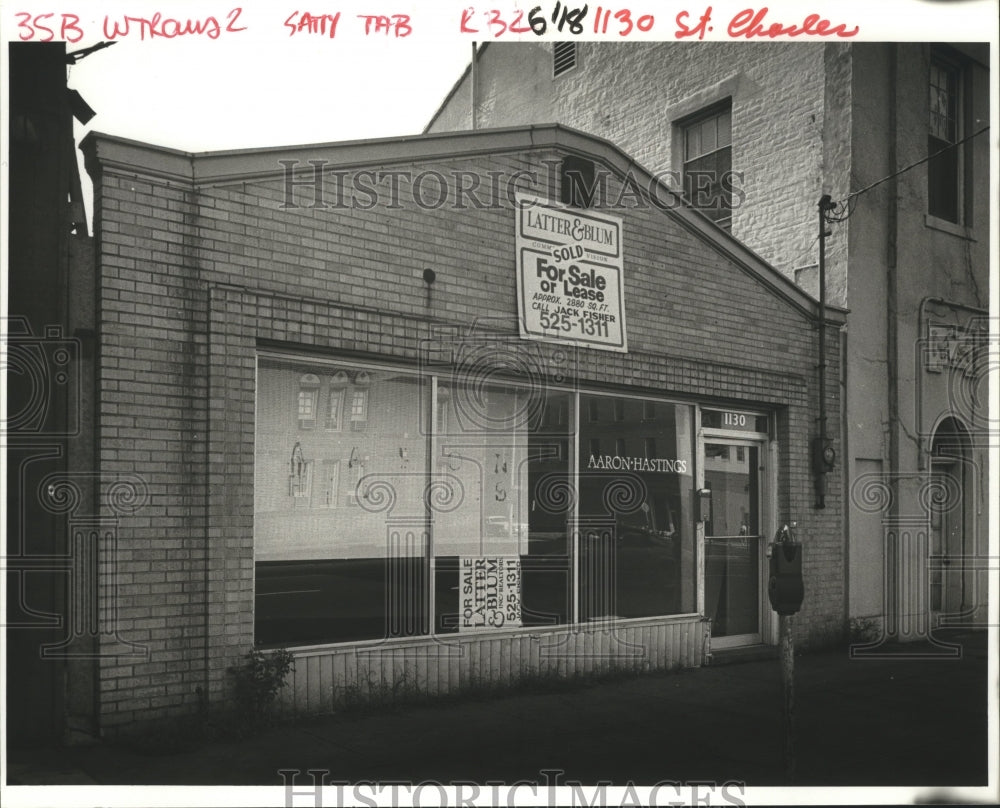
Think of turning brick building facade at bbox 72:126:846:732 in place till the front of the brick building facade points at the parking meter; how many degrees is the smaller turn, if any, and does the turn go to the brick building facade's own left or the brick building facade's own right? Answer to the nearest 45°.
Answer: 0° — it already faces it

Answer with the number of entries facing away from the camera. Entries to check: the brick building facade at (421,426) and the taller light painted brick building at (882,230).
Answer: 0

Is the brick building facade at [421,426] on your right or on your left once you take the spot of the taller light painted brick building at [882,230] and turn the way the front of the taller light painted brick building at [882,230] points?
on your right

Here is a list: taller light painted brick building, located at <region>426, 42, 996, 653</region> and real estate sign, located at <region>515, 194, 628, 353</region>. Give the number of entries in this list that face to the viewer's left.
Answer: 0

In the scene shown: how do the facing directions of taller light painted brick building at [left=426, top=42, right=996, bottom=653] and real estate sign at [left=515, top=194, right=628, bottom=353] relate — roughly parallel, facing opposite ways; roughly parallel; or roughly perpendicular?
roughly parallel
